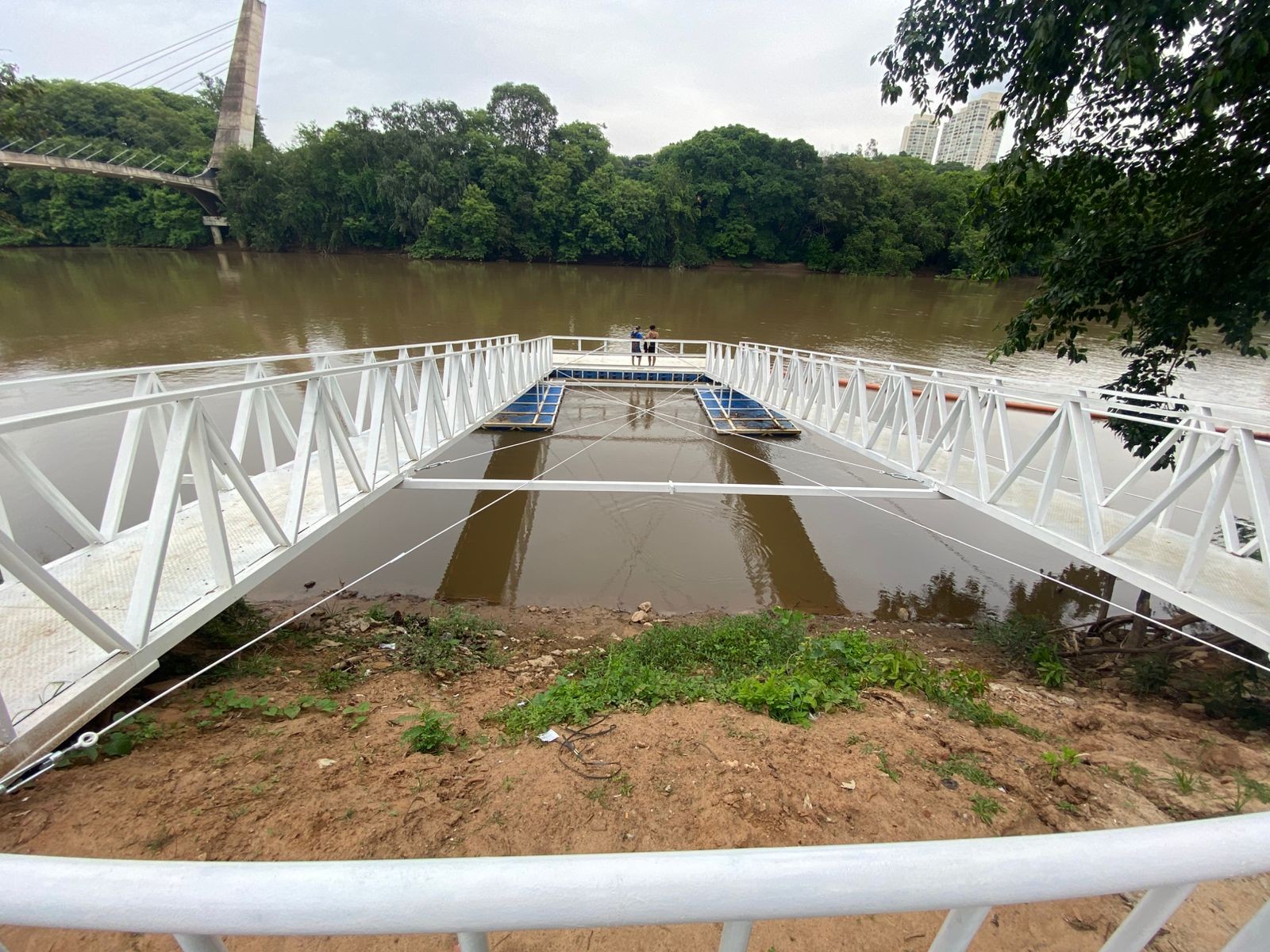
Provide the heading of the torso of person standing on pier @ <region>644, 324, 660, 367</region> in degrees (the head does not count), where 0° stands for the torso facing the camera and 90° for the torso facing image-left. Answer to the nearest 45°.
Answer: approximately 180°

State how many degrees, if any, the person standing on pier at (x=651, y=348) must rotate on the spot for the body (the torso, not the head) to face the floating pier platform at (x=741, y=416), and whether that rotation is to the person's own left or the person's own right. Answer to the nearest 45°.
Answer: approximately 135° to the person's own right

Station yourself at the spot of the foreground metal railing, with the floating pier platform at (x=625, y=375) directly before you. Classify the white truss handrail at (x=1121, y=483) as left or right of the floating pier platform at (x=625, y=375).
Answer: right

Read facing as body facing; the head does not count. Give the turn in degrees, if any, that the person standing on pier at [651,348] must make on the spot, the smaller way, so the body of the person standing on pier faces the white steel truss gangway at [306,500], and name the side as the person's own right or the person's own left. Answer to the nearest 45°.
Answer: approximately 180°

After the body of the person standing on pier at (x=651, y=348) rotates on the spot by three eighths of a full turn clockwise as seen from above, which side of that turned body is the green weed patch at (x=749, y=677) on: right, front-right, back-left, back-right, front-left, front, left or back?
front-right

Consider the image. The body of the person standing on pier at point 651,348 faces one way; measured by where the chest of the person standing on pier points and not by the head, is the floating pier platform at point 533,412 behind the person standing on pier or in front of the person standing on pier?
behind

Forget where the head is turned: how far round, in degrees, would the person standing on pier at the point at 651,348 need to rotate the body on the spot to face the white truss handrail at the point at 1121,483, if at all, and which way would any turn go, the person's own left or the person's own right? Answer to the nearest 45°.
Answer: approximately 180°
